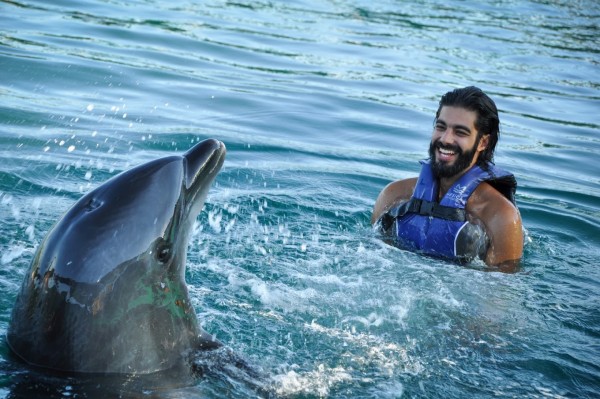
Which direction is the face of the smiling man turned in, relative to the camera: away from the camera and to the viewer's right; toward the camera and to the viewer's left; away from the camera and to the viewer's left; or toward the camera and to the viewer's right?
toward the camera and to the viewer's left

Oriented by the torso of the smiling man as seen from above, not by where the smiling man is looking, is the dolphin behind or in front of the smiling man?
in front

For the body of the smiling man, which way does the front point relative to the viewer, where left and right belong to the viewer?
facing the viewer and to the left of the viewer
